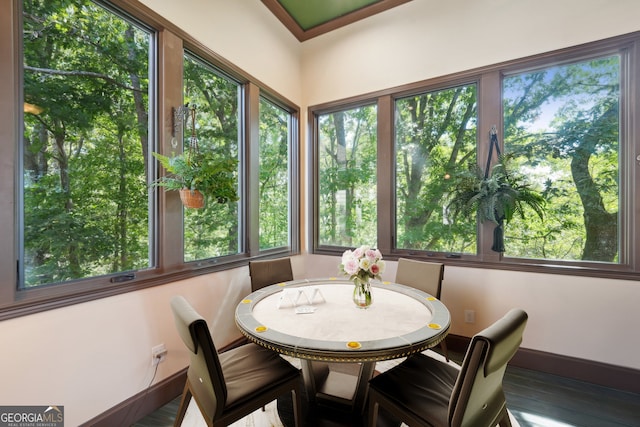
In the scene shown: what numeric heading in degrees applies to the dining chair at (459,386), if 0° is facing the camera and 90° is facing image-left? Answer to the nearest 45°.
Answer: approximately 135°

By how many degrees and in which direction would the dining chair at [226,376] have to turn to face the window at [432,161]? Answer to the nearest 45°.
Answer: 0° — it already faces it

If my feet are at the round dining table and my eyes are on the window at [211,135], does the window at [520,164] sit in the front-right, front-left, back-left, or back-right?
back-right

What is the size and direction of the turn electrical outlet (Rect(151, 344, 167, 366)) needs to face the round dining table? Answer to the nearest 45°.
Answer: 0° — it already faces it

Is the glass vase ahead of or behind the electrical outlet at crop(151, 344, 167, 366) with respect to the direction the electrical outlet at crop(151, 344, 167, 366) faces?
ahead

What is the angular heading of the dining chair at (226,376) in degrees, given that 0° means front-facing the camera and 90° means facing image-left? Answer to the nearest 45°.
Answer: approximately 225°

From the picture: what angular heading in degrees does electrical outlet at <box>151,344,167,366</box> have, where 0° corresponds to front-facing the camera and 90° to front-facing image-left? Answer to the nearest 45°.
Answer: approximately 315°

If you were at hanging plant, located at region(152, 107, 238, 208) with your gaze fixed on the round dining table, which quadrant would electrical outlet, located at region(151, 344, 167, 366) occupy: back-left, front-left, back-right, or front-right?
back-right

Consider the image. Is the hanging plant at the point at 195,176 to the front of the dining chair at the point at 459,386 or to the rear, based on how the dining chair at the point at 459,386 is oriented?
to the front

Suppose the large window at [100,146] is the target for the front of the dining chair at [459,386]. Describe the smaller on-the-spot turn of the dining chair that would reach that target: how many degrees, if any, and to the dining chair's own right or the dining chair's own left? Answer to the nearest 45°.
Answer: approximately 45° to the dining chair's own left

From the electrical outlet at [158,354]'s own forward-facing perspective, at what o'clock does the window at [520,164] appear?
The window is roughly at 11 o'clock from the electrical outlet.

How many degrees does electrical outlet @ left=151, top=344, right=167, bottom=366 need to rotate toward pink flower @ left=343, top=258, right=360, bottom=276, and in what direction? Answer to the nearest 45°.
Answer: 0° — it already faces it

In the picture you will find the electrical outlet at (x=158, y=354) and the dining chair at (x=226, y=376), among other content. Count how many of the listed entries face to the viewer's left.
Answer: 0

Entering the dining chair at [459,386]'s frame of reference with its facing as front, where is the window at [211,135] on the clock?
The window is roughly at 11 o'clock from the dining chair.

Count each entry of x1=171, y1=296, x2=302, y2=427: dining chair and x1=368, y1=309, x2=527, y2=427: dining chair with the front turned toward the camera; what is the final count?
0
